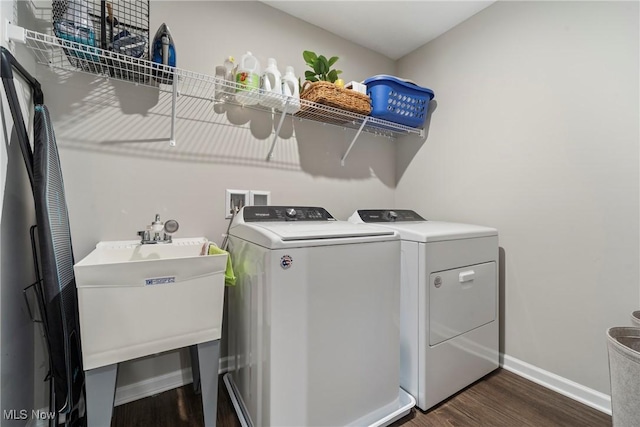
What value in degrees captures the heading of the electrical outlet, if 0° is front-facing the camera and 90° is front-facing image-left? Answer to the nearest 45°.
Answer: approximately 0°

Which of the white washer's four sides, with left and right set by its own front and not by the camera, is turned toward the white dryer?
left
